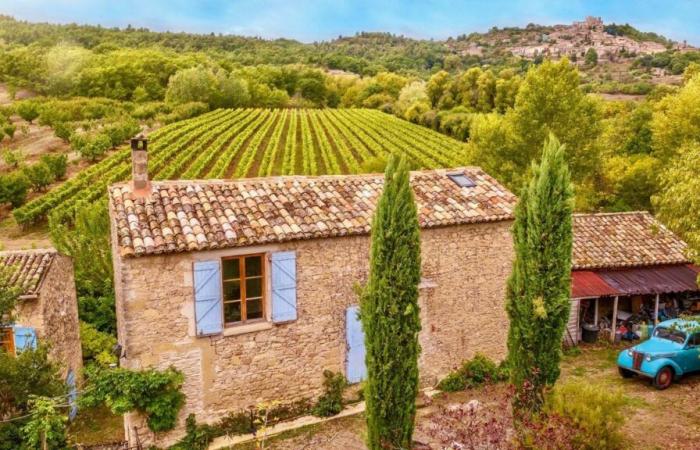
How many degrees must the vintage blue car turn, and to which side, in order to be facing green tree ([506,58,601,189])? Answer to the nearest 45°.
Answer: approximately 135° to its right

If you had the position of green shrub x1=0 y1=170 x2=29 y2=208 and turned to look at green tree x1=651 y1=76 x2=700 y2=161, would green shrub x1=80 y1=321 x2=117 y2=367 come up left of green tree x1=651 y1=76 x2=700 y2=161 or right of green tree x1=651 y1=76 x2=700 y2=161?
right

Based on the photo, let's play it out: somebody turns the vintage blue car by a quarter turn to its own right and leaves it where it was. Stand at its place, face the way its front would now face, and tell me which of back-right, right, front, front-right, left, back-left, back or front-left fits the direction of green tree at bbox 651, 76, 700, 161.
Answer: front-right

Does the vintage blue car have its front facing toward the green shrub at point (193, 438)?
yes

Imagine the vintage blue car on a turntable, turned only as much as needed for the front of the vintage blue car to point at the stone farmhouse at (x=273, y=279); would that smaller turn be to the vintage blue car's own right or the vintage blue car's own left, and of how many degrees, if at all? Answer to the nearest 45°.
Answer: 0° — it already faces it

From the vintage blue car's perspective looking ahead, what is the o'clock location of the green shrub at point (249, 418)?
The green shrub is roughly at 12 o'clock from the vintage blue car.

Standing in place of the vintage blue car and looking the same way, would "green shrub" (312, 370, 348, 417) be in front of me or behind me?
in front

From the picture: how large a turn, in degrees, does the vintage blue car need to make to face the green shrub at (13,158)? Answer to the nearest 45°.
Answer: approximately 45° to its right

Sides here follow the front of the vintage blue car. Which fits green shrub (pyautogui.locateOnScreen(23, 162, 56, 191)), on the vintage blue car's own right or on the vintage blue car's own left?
on the vintage blue car's own right

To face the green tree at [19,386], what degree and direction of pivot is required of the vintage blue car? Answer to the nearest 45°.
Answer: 0° — it already faces it

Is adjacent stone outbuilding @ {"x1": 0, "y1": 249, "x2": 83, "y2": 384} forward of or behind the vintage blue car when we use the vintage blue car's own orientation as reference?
forward

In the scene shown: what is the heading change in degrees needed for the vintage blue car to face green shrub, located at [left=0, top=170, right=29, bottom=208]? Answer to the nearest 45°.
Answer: approximately 45° to its right

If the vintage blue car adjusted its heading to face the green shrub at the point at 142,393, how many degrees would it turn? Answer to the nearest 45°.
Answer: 0° — it already faces it

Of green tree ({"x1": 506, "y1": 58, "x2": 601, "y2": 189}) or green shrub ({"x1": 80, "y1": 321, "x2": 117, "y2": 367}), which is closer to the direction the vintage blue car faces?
the green shrub

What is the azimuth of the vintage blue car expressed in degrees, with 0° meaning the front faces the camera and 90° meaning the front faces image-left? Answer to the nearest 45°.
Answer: approximately 45°

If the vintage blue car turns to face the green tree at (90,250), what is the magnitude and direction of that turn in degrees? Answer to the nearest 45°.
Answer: approximately 45° to its right
